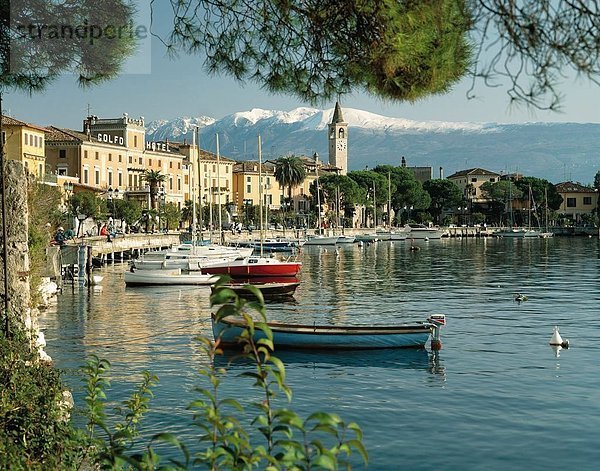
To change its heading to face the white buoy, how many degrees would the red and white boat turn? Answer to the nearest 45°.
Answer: approximately 90° to its right

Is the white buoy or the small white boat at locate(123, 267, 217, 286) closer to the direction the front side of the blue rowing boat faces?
the small white boat

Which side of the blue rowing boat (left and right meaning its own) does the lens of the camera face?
left

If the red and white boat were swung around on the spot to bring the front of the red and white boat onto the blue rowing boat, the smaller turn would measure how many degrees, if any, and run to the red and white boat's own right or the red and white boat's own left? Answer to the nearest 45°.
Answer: approximately 90° to the red and white boat's own right

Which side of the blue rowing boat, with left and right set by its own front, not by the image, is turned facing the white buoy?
back

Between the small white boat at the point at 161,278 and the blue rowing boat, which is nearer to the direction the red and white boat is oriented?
the blue rowing boat

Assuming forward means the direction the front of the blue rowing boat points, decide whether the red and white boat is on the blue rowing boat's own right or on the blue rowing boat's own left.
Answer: on the blue rowing boat's own right

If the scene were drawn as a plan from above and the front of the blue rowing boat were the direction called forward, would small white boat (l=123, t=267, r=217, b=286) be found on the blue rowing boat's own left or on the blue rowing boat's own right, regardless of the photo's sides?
on the blue rowing boat's own right
